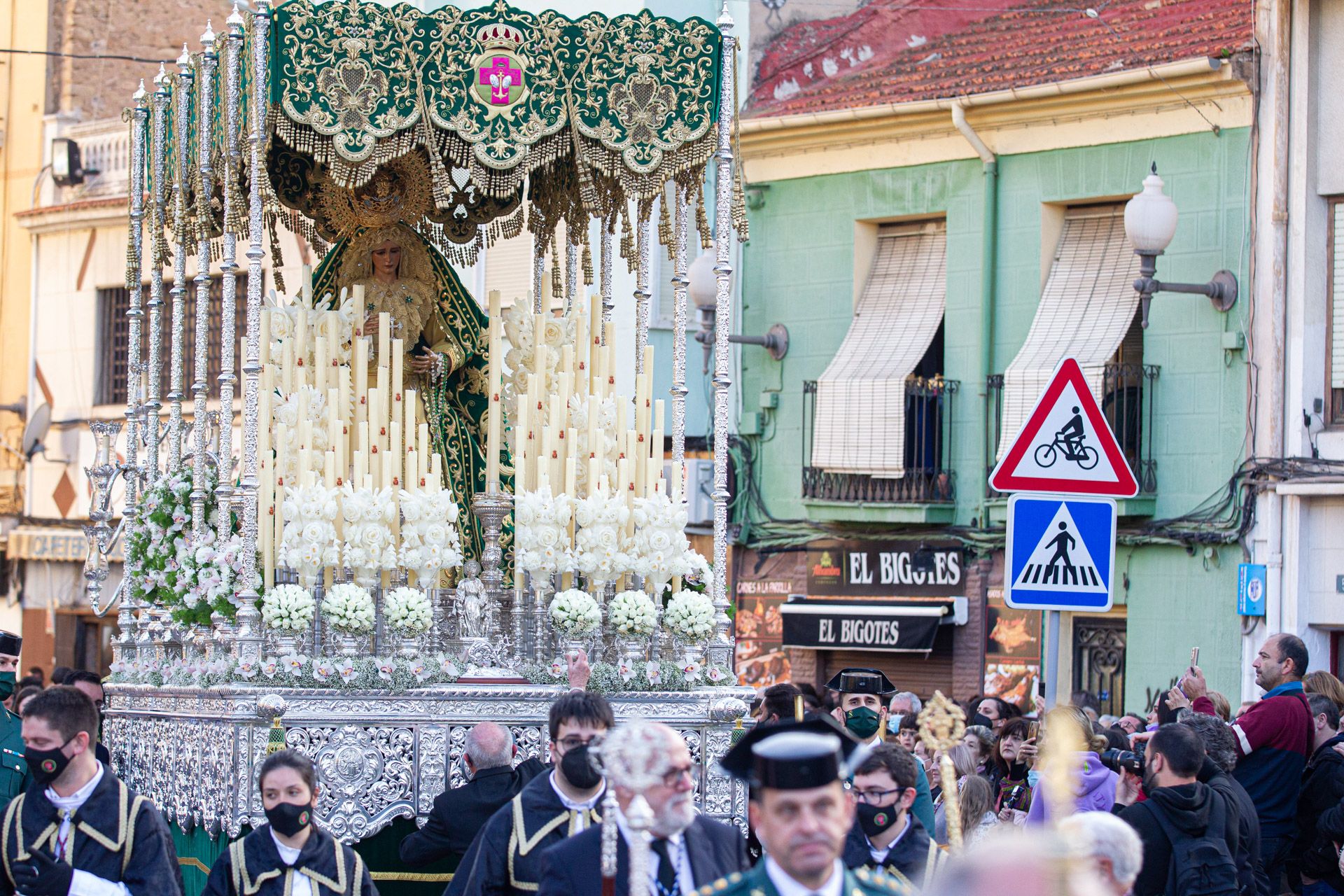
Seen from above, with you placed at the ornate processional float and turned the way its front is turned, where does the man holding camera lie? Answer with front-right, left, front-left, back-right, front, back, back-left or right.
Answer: front-left

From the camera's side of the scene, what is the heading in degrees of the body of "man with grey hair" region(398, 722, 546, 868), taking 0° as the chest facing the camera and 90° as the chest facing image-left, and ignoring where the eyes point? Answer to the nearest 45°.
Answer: approximately 180°

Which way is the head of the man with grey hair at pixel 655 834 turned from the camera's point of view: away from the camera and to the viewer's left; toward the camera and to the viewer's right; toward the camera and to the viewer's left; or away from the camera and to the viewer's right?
toward the camera and to the viewer's right

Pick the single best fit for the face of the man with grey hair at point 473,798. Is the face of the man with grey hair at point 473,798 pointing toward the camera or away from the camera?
away from the camera

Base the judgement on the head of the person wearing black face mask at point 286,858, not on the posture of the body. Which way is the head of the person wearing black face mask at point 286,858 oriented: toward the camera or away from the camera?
toward the camera

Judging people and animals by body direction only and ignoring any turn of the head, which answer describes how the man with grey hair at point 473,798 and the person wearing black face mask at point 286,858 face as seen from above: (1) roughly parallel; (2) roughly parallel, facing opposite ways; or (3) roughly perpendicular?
roughly parallel, facing opposite ways

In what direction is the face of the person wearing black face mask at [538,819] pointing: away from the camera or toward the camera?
toward the camera

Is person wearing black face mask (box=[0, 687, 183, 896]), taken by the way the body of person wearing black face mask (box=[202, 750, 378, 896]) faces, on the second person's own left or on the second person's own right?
on the second person's own right
